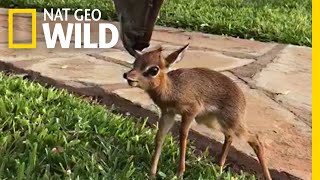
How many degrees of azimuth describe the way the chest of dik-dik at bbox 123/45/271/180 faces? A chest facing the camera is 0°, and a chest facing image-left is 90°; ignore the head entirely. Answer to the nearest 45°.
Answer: approximately 90°
